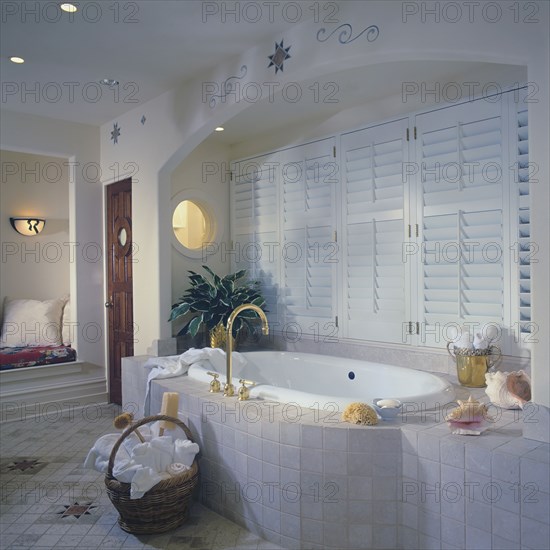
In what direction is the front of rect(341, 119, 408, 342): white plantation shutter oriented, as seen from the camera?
facing the viewer and to the left of the viewer

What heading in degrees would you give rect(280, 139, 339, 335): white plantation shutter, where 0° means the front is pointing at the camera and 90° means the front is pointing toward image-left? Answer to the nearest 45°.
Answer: approximately 45°

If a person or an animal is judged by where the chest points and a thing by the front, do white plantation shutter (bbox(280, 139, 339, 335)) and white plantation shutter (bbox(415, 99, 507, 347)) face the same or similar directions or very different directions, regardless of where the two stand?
same or similar directions

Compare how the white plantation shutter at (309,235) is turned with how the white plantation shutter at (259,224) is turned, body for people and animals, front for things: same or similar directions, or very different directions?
same or similar directions

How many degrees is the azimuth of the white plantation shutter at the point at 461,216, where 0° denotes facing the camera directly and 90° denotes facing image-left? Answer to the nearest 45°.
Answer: approximately 45°

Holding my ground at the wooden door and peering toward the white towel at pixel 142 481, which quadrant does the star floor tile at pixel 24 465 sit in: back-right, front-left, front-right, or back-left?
front-right

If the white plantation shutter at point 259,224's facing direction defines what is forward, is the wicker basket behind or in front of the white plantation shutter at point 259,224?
in front

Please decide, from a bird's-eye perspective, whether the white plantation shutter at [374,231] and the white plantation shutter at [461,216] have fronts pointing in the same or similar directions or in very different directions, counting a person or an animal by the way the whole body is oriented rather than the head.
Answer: same or similar directions

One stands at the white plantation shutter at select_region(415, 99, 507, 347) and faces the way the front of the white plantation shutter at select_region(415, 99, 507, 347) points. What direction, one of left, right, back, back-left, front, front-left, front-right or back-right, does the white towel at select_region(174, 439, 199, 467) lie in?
front

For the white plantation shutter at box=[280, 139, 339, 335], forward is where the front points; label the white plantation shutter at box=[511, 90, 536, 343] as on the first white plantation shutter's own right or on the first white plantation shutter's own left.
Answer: on the first white plantation shutter's own left

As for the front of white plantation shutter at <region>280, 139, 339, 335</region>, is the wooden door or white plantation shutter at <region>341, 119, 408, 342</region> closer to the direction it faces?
the wooden door

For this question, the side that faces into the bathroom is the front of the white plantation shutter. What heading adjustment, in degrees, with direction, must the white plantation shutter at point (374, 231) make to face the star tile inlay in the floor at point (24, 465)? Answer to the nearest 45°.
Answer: approximately 45° to its right

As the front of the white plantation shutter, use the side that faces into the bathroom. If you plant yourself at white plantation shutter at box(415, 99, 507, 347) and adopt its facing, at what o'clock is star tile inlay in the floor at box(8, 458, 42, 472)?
The star tile inlay in the floor is roughly at 1 o'clock from the white plantation shutter.

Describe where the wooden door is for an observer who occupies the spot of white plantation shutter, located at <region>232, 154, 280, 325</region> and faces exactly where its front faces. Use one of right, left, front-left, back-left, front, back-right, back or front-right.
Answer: front-right

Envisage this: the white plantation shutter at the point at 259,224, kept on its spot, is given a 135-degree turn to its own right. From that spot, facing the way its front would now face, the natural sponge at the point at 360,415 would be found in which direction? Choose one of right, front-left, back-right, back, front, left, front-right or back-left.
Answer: back

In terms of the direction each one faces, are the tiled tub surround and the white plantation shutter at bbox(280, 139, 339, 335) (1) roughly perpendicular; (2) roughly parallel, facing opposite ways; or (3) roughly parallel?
roughly parallel

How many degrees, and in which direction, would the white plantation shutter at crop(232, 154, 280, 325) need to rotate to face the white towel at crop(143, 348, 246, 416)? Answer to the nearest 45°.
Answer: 0° — it already faces it

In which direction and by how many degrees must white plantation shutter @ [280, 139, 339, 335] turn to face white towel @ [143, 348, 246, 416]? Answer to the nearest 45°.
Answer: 0° — it already faces it
